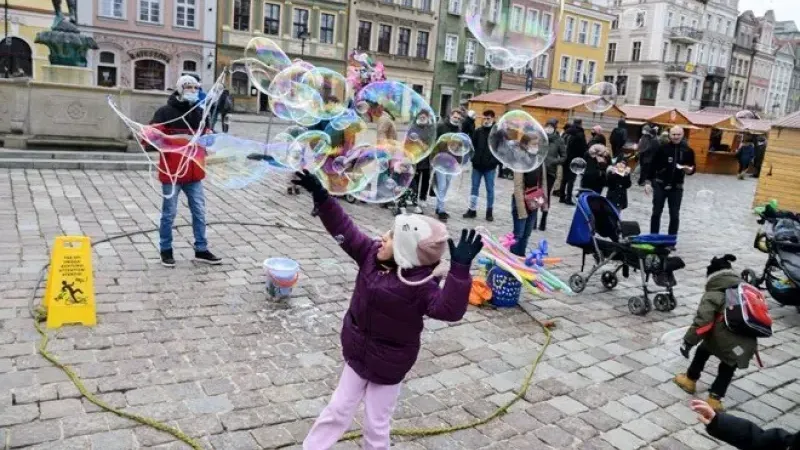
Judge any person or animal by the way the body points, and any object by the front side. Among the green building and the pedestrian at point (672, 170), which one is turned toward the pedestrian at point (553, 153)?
the green building

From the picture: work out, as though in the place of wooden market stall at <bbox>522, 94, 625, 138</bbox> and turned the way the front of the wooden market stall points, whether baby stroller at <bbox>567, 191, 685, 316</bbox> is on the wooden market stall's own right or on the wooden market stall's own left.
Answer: on the wooden market stall's own left

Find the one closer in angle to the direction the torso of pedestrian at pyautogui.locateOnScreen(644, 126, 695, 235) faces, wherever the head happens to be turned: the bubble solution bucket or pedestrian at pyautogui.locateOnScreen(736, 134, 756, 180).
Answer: the bubble solution bucket

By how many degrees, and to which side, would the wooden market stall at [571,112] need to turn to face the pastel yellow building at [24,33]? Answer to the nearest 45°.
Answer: approximately 45° to its right

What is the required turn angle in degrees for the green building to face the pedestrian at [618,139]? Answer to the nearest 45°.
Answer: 0° — it already faces them

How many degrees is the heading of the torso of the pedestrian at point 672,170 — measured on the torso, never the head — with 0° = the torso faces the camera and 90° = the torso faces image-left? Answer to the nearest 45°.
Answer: approximately 0°

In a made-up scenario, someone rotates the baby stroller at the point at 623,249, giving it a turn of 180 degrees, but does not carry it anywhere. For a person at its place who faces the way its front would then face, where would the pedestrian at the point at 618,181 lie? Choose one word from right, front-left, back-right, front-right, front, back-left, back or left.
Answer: front-right

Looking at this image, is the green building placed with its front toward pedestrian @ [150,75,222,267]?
yes

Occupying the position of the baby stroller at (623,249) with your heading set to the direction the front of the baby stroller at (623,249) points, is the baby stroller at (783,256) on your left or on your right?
on your left

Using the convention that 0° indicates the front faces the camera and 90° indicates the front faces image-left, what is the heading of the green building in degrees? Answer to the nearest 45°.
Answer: approximately 0°

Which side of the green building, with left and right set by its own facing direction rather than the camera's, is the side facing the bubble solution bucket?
front

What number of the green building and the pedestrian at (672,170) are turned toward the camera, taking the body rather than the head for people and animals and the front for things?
2

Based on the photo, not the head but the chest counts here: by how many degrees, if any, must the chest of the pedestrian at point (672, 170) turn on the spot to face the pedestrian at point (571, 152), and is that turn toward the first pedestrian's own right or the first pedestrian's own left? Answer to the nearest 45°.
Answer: approximately 135° to the first pedestrian's own right

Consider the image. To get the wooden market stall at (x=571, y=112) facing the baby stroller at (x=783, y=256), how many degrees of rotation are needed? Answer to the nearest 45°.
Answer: approximately 45° to its left

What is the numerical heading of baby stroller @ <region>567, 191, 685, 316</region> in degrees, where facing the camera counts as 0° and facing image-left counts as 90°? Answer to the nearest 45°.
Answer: approximately 315°
